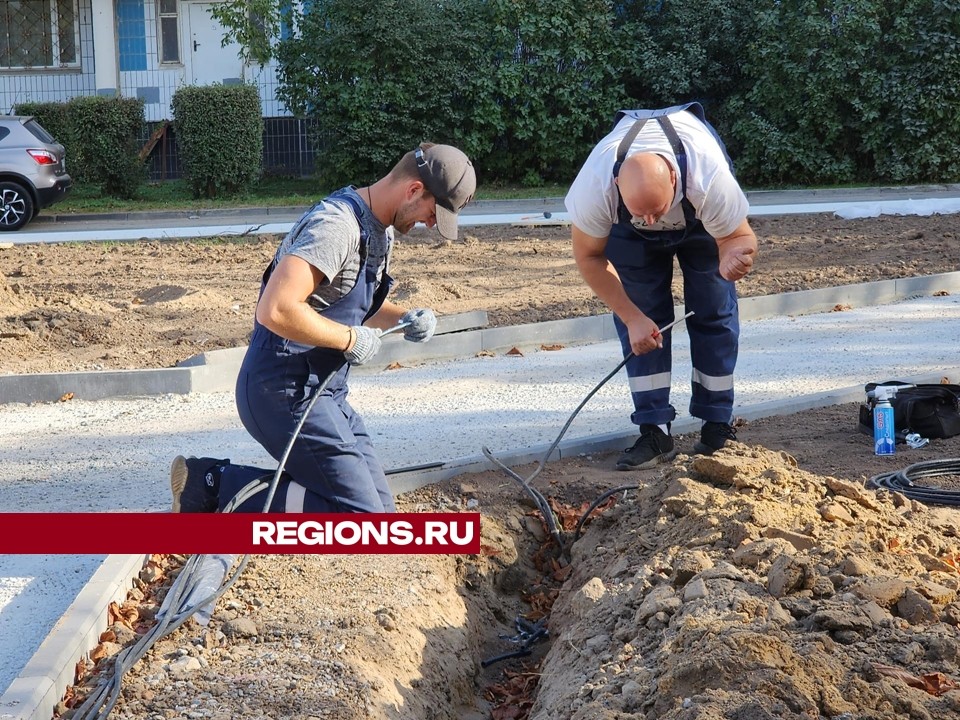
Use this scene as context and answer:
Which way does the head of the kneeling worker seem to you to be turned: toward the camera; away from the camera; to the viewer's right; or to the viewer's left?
to the viewer's right

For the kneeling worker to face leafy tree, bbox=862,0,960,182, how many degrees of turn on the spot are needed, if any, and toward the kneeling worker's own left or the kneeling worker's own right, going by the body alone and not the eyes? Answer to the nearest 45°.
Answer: approximately 45° to the kneeling worker's own left

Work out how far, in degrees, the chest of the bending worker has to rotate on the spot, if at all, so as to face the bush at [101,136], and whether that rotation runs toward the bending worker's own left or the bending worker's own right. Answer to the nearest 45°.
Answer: approximately 135° to the bending worker's own right

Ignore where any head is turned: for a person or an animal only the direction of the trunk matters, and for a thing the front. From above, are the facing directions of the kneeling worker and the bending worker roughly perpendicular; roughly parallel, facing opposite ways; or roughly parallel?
roughly perpendicular

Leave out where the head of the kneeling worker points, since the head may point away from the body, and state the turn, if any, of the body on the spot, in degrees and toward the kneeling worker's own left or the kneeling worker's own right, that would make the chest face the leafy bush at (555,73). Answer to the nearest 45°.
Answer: approximately 90° to the kneeling worker's own left

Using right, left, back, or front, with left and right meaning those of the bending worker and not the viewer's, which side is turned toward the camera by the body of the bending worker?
front

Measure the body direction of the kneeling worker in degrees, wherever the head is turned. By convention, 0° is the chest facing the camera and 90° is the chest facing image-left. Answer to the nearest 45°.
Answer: approximately 270°

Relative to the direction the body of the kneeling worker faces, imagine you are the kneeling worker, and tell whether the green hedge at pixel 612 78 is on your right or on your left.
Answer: on your left

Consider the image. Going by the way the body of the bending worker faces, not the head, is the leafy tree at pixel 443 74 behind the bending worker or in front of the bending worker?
behind

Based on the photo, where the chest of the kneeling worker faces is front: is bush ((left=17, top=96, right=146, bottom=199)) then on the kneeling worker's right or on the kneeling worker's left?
on the kneeling worker's left

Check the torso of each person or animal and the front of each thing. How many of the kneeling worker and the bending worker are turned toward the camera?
1

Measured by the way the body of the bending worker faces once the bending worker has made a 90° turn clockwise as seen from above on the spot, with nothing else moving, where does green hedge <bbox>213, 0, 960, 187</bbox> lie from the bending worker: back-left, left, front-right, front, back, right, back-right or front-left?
right

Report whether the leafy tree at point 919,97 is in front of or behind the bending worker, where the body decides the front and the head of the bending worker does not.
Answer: behind

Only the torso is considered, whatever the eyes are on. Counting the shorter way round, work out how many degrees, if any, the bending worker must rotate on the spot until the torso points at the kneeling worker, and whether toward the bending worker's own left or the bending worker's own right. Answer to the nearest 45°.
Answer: approximately 45° to the bending worker's own right

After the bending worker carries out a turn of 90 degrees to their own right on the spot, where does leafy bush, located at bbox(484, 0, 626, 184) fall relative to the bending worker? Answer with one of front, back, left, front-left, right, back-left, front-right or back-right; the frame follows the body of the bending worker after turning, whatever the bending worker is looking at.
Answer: right

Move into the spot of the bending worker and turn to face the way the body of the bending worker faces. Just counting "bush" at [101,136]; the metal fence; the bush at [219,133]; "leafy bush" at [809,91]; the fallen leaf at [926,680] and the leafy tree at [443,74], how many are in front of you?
1

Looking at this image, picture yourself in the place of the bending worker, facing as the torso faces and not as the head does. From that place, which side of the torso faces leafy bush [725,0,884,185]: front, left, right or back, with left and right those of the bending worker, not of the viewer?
back
